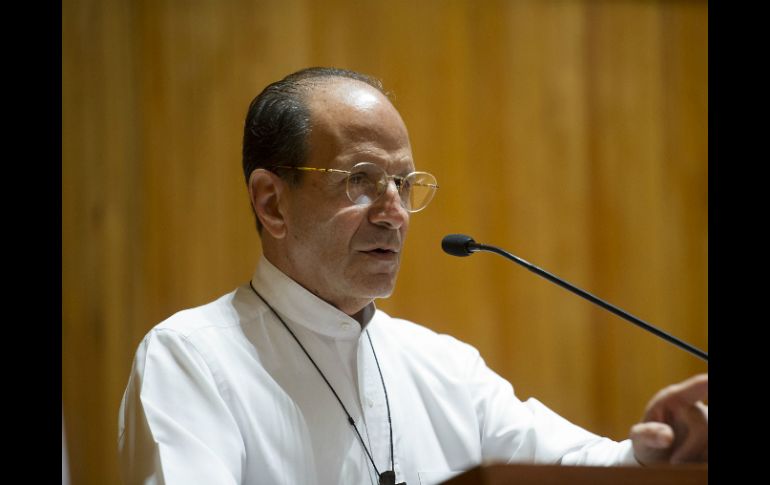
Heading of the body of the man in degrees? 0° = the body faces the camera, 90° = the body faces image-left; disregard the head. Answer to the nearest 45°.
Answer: approximately 315°

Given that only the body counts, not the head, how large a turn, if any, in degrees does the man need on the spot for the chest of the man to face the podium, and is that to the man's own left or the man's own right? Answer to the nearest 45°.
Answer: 0° — they already face it

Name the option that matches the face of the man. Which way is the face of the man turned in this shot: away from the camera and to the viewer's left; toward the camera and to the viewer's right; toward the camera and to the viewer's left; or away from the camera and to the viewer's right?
toward the camera and to the viewer's right
